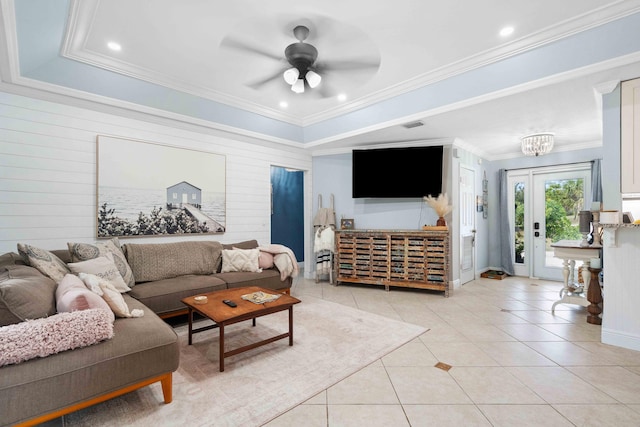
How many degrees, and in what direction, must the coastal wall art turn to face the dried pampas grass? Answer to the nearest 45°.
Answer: approximately 45° to its left

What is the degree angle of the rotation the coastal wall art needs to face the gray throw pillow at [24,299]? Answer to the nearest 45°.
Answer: approximately 45° to its right

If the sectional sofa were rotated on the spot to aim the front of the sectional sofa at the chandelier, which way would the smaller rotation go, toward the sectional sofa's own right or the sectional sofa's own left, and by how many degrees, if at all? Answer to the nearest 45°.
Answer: approximately 45° to the sectional sofa's own left

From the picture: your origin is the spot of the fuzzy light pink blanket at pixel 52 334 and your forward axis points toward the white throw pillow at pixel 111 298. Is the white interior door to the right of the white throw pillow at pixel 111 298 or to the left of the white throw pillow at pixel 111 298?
right

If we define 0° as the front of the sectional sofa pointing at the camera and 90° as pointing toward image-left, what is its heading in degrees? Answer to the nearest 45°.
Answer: approximately 315°

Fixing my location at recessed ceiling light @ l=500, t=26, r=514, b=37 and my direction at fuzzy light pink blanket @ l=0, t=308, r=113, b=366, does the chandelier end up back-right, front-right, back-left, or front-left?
back-right

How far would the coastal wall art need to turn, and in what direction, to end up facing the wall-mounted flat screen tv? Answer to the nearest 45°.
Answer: approximately 45° to its left

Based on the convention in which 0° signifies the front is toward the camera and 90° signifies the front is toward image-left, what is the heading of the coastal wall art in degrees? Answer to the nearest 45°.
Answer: approximately 315°

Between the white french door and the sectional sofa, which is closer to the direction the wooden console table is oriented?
the sectional sofa
